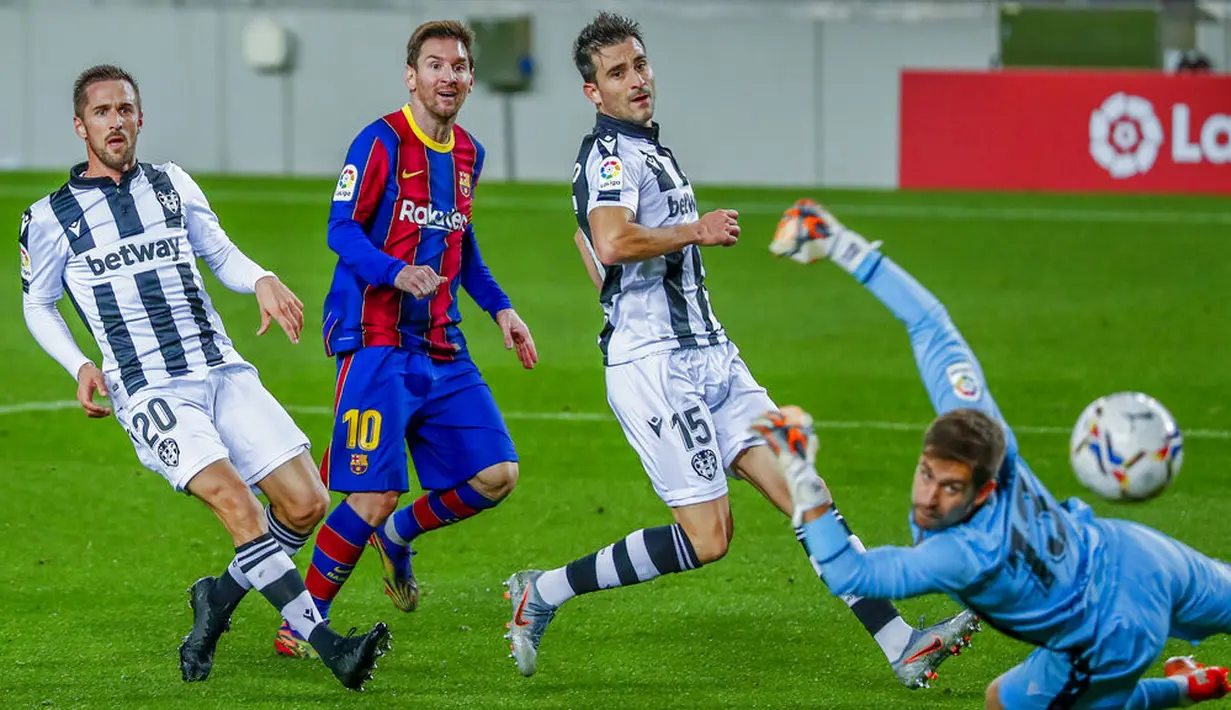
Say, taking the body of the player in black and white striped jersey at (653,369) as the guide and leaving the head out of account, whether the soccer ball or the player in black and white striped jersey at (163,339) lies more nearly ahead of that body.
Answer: the soccer ball

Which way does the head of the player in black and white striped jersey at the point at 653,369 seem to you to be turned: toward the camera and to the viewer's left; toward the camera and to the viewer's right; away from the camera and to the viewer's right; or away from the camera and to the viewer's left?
toward the camera and to the viewer's right

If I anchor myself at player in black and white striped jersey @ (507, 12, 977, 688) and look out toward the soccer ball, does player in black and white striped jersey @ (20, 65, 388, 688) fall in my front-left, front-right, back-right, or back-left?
back-right

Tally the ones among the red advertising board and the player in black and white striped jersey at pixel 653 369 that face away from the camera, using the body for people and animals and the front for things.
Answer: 0

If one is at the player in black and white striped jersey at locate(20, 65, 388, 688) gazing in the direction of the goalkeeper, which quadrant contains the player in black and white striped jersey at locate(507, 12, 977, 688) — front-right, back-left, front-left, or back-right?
front-left

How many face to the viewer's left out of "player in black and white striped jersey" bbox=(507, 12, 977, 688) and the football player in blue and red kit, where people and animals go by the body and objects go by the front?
0

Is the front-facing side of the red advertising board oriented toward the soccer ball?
yes

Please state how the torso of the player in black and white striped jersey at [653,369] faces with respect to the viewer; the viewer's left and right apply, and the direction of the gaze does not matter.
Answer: facing the viewer and to the right of the viewer

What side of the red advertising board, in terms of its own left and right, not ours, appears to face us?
front

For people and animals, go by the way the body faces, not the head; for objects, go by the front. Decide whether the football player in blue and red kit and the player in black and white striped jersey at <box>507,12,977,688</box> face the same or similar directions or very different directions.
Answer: same or similar directions

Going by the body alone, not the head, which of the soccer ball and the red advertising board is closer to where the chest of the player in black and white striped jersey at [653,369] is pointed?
the soccer ball

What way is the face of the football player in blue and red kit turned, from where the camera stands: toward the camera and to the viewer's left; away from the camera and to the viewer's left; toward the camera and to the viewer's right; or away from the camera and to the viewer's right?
toward the camera and to the viewer's right
